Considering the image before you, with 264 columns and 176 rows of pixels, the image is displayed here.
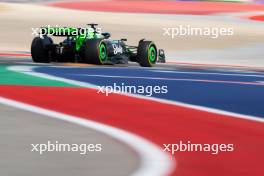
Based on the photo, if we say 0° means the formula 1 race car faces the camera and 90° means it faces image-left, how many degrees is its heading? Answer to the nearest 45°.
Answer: approximately 225°
